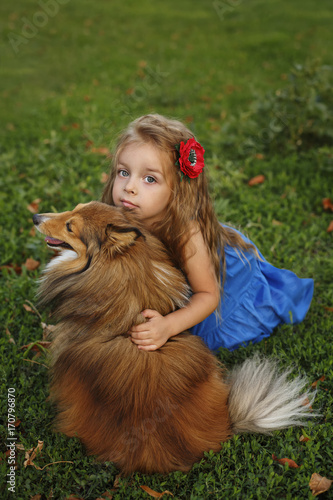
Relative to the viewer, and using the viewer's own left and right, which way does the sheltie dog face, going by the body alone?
facing away from the viewer and to the left of the viewer

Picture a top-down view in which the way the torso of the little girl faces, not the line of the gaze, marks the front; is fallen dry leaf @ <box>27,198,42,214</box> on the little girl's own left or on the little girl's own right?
on the little girl's own right

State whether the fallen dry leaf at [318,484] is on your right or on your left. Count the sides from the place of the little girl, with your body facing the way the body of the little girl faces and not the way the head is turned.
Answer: on your left

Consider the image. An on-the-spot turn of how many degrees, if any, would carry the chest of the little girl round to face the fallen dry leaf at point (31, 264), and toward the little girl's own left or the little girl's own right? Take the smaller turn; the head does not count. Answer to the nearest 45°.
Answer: approximately 90° to the little girl's own right

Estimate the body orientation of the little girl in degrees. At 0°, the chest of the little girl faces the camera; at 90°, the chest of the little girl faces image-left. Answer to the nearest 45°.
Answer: approximately 45°

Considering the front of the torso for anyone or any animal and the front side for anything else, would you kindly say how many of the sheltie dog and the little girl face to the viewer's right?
0

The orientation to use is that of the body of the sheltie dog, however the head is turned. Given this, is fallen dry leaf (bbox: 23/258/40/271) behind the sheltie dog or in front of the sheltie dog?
in front

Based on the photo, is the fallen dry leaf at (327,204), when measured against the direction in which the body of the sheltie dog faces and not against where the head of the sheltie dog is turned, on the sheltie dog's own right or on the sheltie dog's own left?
on the sheltie dog's own right
